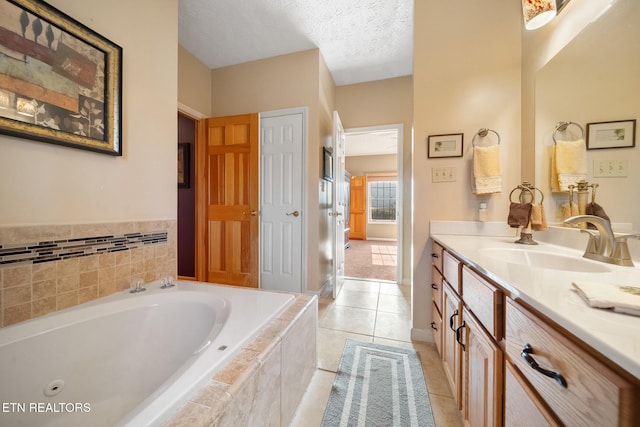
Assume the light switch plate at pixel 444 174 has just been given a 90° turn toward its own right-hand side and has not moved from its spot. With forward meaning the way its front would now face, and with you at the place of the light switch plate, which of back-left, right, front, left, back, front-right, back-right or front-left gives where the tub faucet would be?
front-left

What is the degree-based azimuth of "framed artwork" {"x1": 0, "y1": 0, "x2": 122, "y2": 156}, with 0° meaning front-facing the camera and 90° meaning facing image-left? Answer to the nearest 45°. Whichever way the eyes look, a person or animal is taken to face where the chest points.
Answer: approximately 315°

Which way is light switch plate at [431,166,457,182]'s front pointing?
toward the camera

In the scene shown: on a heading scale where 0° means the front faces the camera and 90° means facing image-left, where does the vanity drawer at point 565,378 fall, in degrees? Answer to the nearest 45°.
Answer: approximately 45°

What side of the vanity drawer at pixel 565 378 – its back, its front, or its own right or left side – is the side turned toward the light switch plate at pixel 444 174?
right

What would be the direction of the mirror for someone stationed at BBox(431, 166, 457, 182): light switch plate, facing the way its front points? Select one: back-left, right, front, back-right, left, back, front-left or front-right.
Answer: front-left

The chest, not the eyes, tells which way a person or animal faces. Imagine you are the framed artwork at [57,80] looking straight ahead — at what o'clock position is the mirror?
The mirror is roughly at 12 o'clock from the framed artwork.

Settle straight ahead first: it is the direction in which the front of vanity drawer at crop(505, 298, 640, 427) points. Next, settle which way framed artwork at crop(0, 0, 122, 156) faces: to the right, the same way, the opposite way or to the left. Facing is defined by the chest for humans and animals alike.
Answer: the opposite way

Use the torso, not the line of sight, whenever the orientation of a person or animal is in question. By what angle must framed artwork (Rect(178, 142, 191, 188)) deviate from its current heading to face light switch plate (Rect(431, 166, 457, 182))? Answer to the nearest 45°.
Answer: approximately 45° to its left

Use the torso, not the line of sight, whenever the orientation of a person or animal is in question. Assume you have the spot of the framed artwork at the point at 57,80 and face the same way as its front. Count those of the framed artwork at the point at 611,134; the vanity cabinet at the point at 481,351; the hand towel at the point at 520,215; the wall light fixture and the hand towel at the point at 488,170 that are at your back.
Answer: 0

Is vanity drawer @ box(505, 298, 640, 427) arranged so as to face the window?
no
